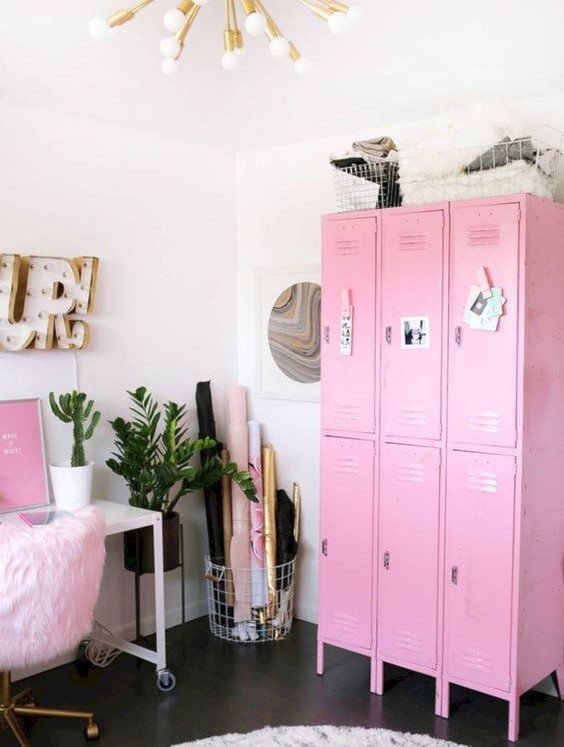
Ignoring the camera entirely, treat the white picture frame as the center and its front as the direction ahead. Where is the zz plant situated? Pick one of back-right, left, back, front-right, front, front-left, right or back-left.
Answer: front

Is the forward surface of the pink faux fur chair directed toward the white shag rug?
no

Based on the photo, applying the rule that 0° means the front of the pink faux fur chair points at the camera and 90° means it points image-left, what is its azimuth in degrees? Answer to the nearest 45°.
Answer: approximately 135°

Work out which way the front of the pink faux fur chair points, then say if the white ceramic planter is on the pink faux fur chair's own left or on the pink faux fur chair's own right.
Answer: on the pink faux fur chair's own right

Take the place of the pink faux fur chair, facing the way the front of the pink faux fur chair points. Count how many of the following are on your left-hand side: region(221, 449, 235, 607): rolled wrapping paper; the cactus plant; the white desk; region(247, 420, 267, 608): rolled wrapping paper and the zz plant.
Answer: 0

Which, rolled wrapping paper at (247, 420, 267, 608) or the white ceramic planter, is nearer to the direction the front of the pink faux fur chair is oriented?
the white ceramic planter

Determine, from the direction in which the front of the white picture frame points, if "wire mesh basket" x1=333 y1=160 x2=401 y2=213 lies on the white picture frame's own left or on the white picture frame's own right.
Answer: on the white picture frame's own left

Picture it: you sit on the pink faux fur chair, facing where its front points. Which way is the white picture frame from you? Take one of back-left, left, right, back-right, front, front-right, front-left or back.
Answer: right

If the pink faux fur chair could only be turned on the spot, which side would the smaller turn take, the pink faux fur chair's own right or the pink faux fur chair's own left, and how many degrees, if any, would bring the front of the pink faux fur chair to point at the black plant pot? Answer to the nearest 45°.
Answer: approximately 90° to the pink faux fur chair's own right

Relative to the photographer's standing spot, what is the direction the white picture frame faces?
facing the viewer and to the left of the viewer

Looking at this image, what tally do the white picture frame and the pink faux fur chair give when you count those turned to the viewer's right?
0
